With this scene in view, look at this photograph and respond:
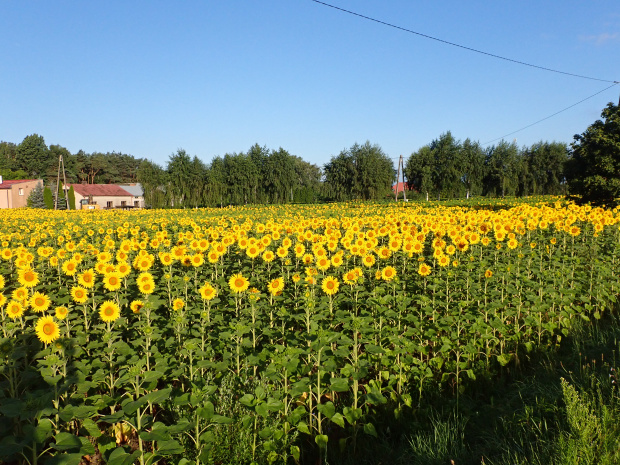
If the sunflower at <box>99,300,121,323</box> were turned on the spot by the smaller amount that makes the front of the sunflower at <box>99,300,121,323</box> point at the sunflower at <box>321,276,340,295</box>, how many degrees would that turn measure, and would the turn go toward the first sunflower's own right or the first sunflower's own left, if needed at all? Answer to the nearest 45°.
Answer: approximately 90° to the first sunflower's own left

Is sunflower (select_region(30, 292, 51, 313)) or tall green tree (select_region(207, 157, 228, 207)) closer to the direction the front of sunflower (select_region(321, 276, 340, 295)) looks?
the sunflower

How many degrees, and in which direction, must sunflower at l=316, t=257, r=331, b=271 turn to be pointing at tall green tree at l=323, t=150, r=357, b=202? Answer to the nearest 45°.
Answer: approximately 180°

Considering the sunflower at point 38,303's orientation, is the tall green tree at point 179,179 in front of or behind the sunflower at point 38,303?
behind

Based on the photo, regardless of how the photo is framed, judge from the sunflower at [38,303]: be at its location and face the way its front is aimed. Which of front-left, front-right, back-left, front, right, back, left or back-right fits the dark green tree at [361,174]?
back-left

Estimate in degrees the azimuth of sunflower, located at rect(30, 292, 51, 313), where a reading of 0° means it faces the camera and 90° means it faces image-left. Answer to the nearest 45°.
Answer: approximately 0°

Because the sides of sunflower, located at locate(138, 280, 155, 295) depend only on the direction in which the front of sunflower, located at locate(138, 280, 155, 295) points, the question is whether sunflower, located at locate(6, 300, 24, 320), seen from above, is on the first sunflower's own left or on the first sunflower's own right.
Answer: on the first sunflower's own right
